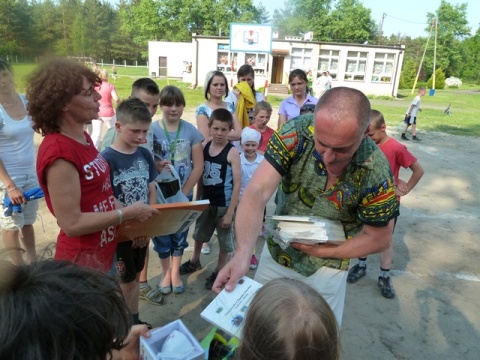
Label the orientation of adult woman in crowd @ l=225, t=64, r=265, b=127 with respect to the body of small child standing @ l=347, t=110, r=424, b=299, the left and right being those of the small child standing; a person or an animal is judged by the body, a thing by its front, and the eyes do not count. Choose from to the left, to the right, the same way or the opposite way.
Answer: to the left

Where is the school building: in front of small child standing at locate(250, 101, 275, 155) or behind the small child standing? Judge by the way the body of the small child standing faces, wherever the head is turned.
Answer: behind

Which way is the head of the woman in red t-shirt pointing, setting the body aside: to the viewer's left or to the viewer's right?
to the viewer's right

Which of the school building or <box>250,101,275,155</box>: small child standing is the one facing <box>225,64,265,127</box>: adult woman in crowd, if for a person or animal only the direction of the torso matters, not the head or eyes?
the school building

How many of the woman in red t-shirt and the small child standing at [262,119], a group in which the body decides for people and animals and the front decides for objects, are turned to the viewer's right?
1
